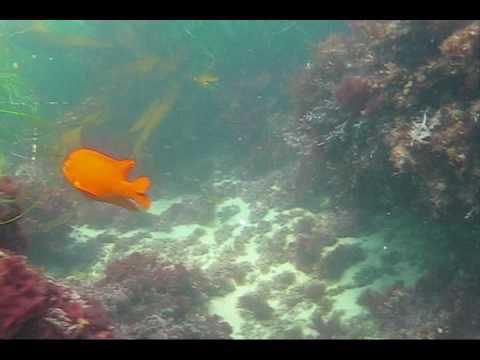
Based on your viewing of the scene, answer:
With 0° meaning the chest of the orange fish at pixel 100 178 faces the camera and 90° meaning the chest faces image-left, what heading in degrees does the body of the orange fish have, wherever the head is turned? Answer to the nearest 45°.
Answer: approximately 90°
